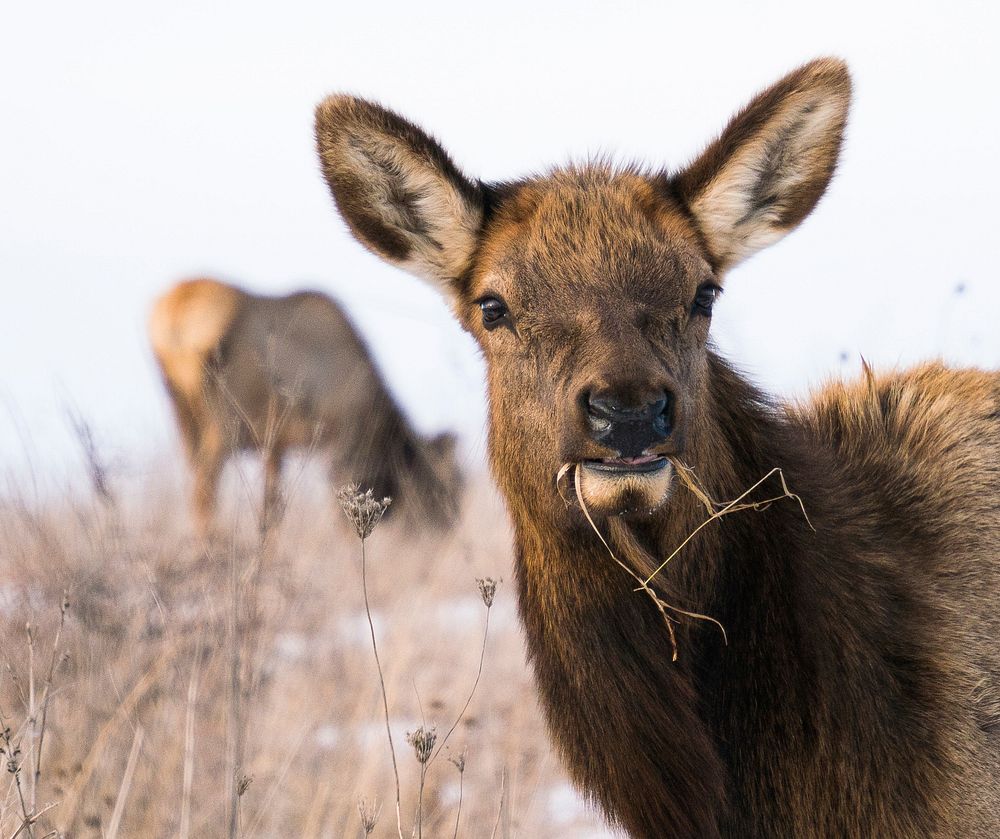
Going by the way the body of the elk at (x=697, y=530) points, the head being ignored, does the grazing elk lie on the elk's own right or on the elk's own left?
on the elk's own right

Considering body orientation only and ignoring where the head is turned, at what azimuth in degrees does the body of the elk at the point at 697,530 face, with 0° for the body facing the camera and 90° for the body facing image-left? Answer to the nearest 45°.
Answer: approximately 45°

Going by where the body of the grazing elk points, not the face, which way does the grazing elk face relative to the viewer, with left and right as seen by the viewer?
facing away from the viewer and to the right of the viewer

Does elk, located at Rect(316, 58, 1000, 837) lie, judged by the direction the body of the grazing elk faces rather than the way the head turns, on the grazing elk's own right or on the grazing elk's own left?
on the grazing elk's own right
